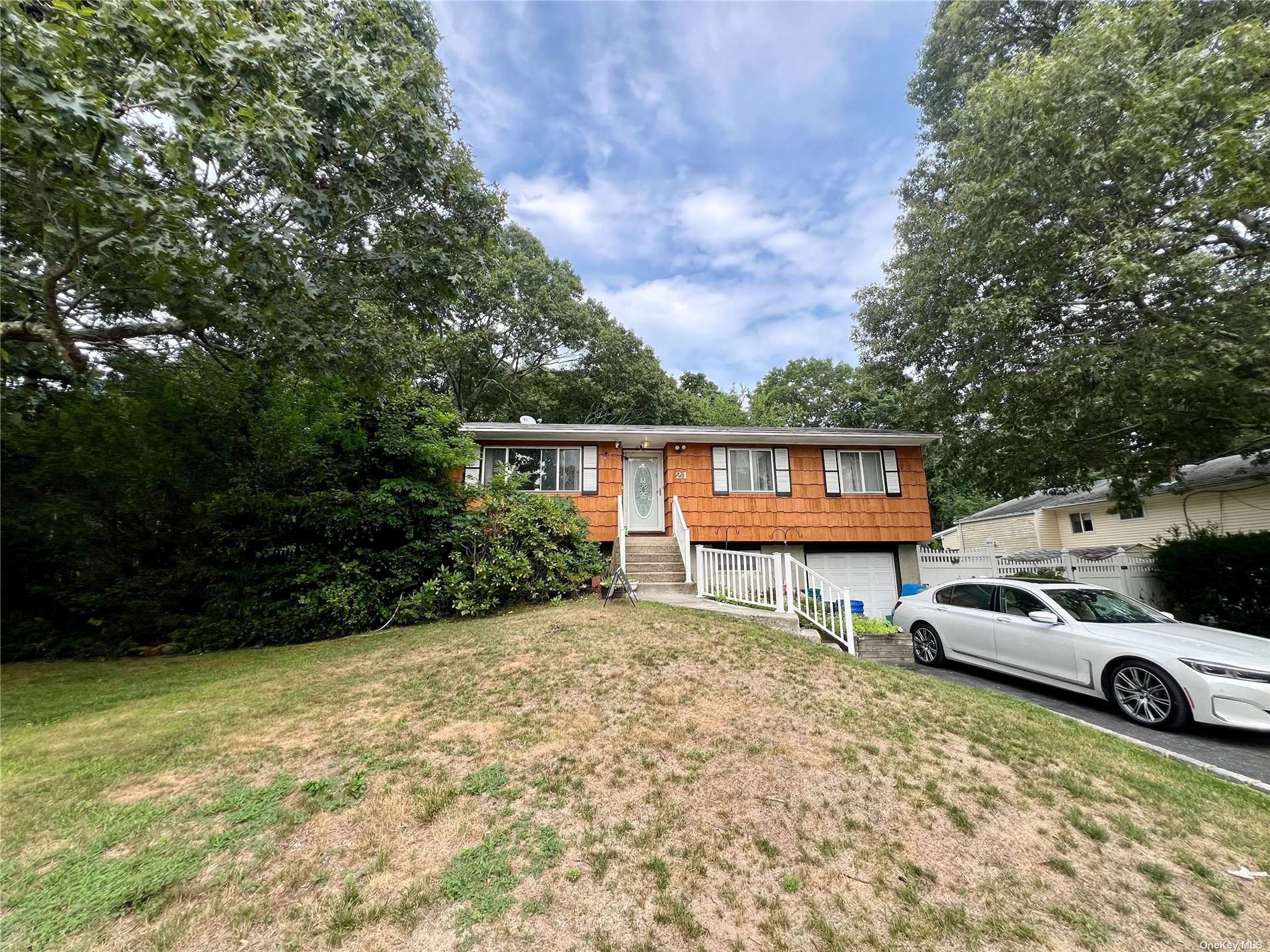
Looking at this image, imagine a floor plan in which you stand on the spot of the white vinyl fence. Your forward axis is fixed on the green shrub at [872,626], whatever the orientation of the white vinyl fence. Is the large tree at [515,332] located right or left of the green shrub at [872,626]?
right

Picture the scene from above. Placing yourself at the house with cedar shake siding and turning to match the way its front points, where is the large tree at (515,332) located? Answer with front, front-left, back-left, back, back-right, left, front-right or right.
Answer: back-right

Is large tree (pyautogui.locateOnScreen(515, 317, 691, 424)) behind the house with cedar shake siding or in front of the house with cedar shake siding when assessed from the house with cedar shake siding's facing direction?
behind

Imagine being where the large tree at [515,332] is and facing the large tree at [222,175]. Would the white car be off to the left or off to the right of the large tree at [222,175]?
left

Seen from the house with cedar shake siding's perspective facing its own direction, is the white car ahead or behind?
ahead

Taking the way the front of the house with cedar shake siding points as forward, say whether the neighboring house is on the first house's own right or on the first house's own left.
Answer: on the first house's own left

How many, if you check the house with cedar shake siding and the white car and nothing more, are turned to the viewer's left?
0

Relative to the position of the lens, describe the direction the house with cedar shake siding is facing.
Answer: facing the viewer
